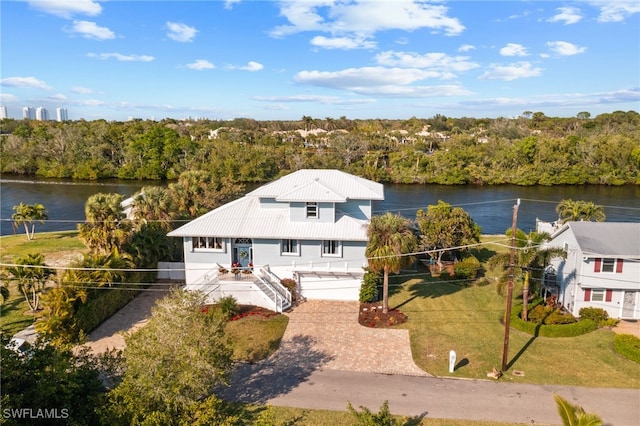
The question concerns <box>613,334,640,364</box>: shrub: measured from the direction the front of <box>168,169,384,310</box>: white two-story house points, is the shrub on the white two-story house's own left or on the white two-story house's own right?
on the white two-story house's own left

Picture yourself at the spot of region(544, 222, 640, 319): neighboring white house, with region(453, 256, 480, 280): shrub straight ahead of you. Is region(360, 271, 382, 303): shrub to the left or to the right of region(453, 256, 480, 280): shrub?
left

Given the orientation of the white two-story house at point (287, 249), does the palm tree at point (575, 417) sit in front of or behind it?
in front

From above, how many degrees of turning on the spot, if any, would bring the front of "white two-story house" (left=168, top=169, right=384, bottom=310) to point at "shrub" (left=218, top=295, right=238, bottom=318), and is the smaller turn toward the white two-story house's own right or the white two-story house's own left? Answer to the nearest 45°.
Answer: approximately 45° to the white two-story house's own right

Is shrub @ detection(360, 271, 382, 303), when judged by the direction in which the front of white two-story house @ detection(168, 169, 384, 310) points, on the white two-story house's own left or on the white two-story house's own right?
on the white two-story house's own left

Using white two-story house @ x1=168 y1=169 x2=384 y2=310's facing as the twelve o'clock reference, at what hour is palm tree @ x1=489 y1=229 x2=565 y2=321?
The palm tree is roughly at 10 o'clock from the white two-story house.

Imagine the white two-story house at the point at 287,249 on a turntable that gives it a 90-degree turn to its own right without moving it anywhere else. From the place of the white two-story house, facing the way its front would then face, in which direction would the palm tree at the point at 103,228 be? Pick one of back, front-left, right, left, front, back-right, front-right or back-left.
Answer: front

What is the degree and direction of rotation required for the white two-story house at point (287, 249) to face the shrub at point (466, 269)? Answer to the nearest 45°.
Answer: approximately 90° to its left

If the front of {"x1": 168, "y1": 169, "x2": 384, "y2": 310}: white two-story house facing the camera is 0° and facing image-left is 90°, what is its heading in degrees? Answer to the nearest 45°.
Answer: approximately 0°

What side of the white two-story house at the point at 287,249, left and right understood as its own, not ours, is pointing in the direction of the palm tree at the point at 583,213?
left

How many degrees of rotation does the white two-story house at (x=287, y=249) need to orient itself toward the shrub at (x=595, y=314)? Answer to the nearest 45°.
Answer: approximately 90° to its left

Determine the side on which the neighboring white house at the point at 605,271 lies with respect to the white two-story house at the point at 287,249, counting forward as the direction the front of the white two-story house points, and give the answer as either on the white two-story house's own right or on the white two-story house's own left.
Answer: on the white two-story house's own left
